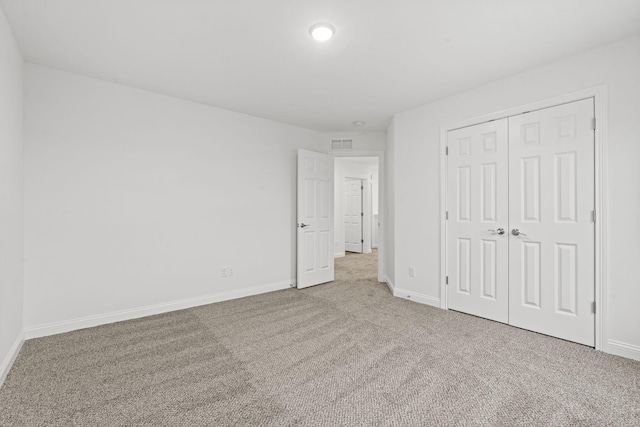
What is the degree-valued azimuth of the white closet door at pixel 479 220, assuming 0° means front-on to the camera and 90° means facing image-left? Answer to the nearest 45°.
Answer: approximately 45°

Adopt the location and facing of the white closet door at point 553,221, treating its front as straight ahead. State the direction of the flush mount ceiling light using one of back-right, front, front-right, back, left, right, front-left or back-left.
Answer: front

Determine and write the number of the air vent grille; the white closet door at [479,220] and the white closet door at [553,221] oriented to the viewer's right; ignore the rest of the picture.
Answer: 0

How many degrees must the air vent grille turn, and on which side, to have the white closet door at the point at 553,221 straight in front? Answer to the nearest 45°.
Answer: approximately 45° to its left

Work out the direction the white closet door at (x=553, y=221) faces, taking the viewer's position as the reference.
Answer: facing the viewer and to the left of the viewer

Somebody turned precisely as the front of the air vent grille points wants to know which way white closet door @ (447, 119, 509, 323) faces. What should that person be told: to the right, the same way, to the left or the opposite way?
to the right

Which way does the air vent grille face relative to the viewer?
toward the camera

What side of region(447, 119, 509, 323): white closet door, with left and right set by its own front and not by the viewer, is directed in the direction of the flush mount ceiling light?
front

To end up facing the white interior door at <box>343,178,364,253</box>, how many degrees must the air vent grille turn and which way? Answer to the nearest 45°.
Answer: approximately 180°

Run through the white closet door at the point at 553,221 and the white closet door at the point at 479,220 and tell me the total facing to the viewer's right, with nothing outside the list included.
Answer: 0
